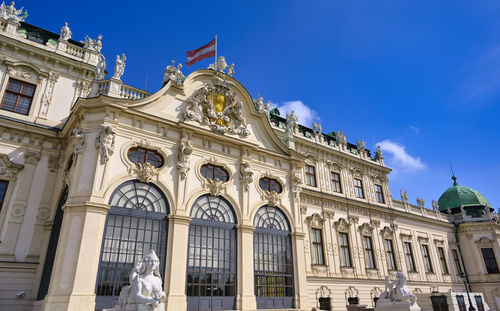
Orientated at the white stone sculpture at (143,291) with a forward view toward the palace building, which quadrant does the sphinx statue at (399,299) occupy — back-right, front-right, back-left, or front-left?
front-right

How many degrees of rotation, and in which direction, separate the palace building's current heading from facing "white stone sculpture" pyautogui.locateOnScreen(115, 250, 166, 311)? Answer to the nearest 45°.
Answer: approximately 45° to its right

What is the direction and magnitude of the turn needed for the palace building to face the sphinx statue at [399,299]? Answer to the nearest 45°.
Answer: approximately 45° to its left

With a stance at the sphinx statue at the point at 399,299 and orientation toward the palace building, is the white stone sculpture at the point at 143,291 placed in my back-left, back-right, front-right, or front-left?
front-left

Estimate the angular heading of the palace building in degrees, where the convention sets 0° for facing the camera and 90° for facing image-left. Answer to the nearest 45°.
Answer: approximately 315°
